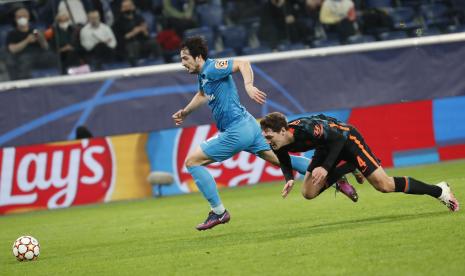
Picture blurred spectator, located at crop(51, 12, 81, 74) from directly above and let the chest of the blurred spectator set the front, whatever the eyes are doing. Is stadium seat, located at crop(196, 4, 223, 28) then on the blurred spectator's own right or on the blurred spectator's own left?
on the blurred spectator's own left

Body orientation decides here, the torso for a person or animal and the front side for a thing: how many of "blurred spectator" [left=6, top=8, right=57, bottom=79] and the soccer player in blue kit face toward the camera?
1

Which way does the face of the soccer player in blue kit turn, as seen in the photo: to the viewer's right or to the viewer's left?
to the viewer's left

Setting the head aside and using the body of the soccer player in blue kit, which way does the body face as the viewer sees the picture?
to the viewer's left

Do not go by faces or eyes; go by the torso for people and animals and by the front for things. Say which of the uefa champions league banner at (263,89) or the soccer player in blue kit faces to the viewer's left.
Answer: the soccer player in blue kit

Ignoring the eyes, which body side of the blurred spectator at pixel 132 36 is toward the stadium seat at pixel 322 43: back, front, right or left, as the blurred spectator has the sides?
left

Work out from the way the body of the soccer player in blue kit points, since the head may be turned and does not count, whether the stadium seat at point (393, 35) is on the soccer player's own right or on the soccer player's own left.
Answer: on the soccer player's own right

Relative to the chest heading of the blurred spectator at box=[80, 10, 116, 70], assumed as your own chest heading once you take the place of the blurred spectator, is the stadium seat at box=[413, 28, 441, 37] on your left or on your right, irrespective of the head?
on your left

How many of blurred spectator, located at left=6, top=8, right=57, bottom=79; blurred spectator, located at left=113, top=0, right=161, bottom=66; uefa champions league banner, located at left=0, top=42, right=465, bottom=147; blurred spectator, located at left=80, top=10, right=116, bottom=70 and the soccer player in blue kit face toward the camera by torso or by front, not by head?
4

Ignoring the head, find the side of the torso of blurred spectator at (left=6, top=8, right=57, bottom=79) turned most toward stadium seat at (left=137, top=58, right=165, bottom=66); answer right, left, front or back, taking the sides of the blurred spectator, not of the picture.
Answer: left
